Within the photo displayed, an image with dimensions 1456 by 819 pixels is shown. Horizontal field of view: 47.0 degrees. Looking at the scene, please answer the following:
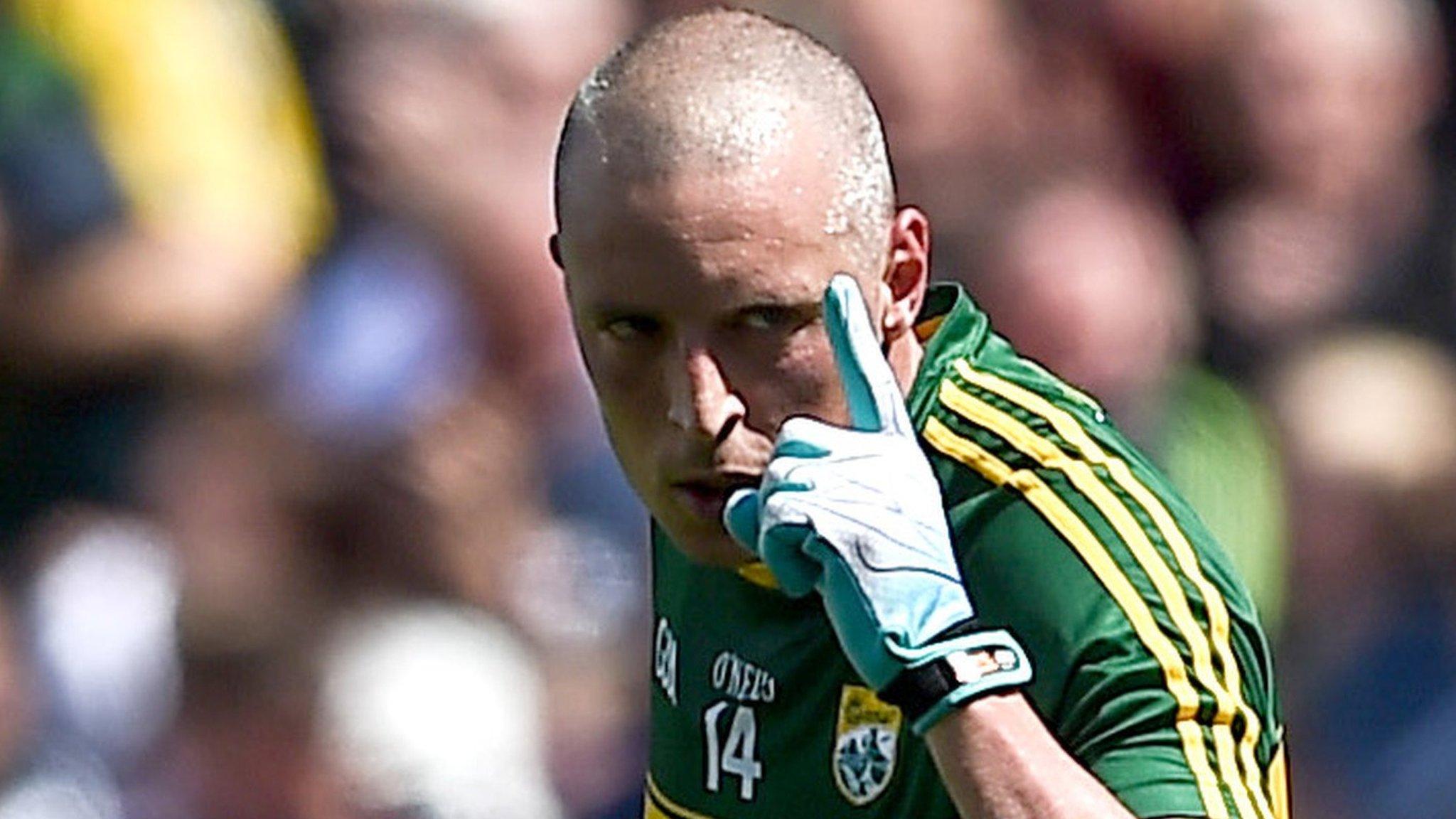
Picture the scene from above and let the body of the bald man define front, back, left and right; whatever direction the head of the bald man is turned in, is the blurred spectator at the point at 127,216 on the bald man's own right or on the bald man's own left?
on the bald man's own right

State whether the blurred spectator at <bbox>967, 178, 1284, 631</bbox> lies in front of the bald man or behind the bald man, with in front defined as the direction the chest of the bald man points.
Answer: behind

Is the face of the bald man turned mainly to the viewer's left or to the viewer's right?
to the viewer's left

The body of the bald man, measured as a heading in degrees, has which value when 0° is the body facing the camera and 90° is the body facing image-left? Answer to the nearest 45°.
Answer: approximately 45°

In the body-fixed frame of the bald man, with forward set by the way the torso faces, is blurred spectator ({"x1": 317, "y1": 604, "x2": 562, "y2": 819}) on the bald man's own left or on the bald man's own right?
on the bald man's own right

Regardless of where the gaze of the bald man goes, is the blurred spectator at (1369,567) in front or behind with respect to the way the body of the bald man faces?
behind

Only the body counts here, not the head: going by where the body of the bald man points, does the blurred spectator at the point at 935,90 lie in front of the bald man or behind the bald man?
behind

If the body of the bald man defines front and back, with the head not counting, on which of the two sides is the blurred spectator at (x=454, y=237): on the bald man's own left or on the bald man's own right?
on the bald man's own right
